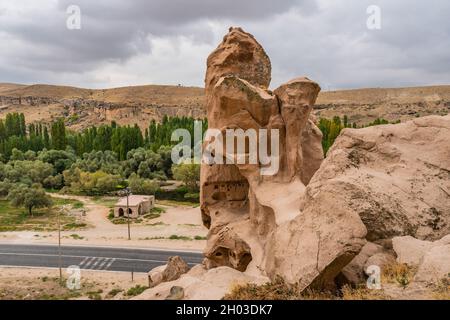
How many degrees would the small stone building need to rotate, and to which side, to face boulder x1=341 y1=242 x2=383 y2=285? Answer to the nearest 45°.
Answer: approximately 45° to its left

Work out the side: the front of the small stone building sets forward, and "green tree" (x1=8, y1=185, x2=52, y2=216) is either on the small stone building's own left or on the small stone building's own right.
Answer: on the small stone building's own right

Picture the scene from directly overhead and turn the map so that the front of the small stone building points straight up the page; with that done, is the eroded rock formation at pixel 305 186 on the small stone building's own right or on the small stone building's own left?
on the small stone building's own left

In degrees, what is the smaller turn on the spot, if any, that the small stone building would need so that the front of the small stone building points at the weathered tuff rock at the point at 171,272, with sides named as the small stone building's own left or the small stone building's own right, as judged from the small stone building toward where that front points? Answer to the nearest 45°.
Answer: approximately 45° to the small stone building's own left

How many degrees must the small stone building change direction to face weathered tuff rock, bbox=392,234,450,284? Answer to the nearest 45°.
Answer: approximately 45° to its left

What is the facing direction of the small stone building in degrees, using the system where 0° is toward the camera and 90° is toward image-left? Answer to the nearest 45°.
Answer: approximately 45°

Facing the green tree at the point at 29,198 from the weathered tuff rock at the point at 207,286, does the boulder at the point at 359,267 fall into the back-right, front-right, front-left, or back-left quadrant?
back-right

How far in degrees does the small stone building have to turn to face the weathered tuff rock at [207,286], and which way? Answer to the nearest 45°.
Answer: approximately 45° to its left
